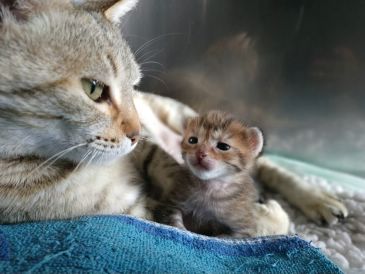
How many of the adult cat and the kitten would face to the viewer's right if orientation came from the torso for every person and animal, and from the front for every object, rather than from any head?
1

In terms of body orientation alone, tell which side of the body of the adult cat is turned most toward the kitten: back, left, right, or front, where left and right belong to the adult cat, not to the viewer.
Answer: front

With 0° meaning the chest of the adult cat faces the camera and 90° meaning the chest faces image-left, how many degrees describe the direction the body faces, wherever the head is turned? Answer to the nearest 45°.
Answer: approximately 270°
